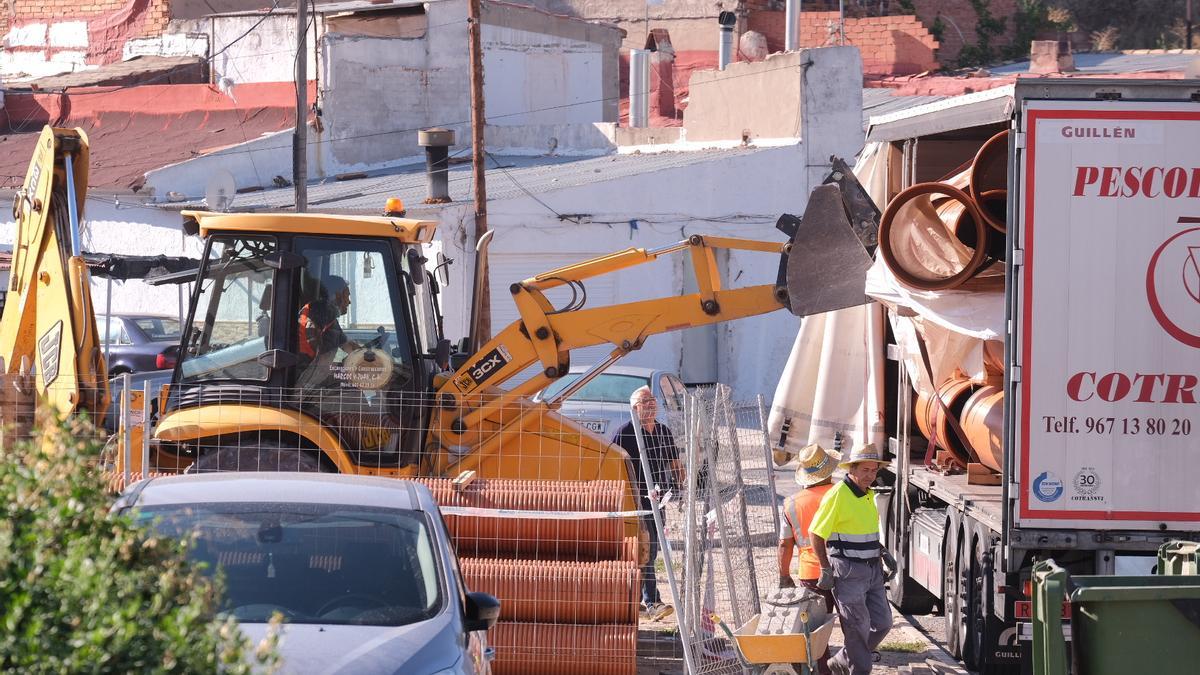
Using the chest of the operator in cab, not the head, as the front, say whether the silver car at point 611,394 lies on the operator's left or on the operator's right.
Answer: on the operator's left

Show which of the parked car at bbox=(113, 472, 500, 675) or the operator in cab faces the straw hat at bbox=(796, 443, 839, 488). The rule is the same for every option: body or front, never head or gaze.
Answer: the operator in cab

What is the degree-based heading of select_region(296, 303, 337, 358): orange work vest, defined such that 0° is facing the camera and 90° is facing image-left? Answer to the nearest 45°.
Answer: approximately 270°

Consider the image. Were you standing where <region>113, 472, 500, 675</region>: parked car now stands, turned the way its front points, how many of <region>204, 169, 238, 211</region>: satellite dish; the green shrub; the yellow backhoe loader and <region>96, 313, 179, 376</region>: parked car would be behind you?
3

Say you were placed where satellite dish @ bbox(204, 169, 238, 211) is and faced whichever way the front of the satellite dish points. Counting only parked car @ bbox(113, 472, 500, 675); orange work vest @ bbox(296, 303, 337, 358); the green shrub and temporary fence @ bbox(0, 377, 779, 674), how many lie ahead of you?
4

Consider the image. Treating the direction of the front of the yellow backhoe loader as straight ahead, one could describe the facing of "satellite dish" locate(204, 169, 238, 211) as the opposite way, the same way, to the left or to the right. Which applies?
to the right

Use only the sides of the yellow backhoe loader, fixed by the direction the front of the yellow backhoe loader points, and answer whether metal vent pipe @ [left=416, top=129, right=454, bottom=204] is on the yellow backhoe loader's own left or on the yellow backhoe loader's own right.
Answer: on the yellow backhoe loader's own left

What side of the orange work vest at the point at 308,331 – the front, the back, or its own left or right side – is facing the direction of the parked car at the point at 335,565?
right

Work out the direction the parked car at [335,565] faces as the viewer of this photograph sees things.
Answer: facing the viewer

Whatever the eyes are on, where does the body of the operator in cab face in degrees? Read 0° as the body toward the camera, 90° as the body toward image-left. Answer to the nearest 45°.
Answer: approximately 270°

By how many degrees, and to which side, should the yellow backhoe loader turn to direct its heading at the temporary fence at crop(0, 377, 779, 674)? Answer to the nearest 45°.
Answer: approximately 45° to its right

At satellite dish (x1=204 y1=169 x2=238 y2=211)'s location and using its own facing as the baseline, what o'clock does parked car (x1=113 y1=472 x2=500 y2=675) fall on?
The parked car is roughly at 12 o'clock from the satellite dish.

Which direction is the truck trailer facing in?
away from the camera

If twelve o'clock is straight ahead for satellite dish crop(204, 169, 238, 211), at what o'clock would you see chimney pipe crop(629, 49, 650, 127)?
The chimney pipe is roughly at 7 o'clock from the satellite dish.

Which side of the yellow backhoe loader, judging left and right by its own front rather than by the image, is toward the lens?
right

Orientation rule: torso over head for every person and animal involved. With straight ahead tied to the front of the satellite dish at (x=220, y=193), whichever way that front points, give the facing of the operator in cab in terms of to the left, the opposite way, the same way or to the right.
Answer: to the left
